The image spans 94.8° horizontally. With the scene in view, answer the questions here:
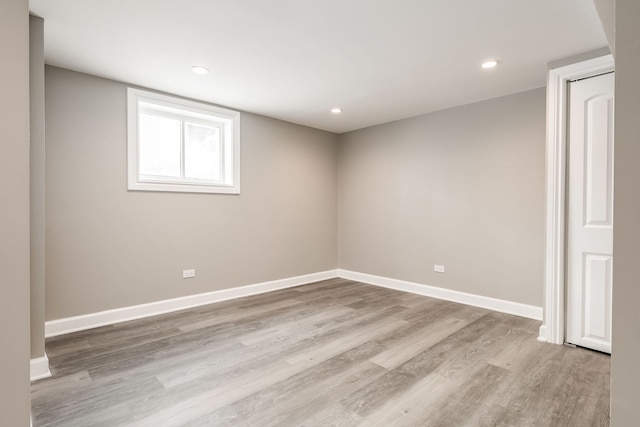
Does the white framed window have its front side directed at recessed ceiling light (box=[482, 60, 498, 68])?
yes

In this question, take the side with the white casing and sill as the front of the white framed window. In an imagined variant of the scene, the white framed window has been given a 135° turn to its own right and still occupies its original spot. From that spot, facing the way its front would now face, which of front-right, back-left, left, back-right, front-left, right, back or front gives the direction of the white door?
back-left

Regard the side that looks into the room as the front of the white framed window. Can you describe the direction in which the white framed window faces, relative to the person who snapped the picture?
facing the viewer and to the right of the viewer
